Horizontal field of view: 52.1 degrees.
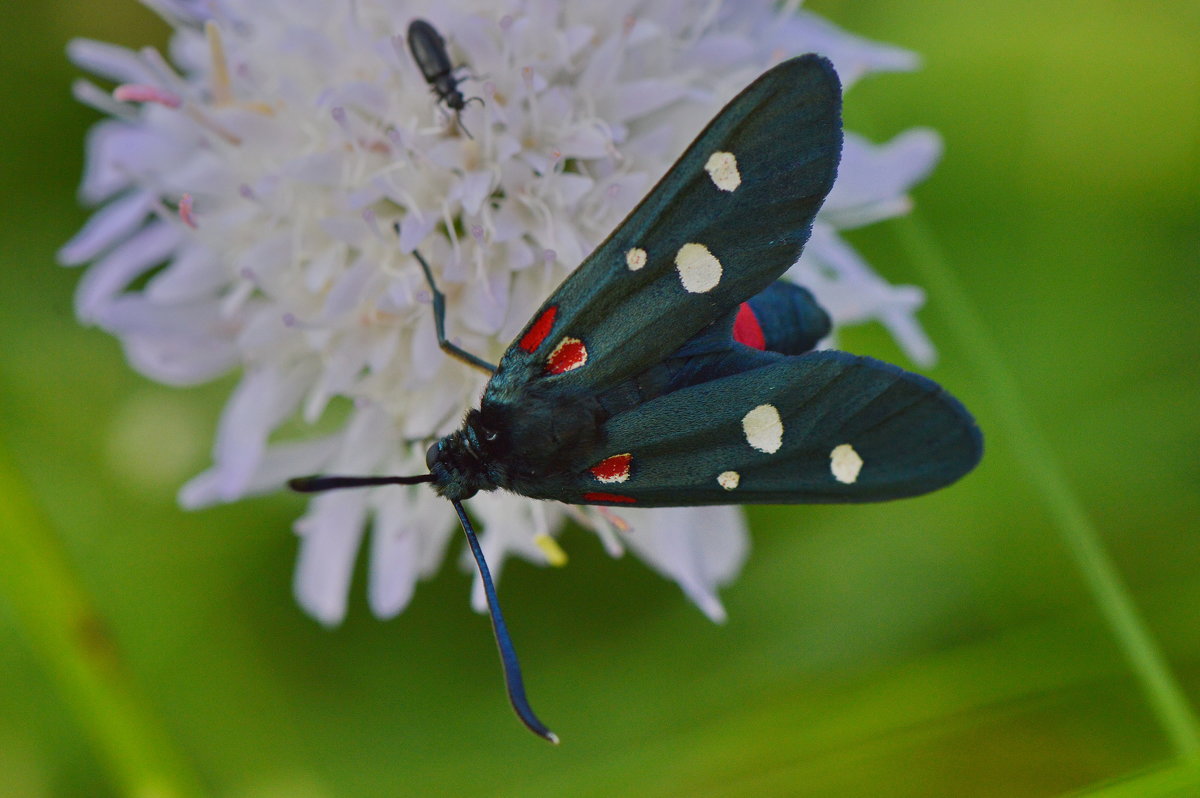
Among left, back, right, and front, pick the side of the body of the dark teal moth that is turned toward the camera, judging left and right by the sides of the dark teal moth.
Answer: left

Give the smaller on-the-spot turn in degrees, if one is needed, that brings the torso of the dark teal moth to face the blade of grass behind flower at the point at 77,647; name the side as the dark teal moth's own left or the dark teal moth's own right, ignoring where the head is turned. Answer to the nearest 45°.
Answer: approximately 45° to the dark teal moth's own right
